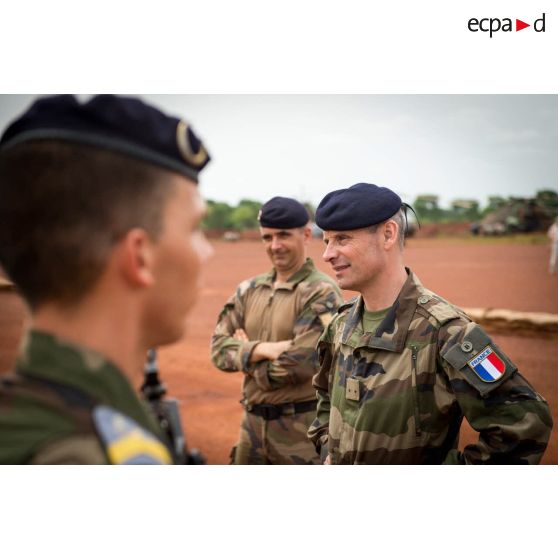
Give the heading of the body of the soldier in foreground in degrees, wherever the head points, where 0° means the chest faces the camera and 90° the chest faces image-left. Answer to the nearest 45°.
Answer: approximately 225°
